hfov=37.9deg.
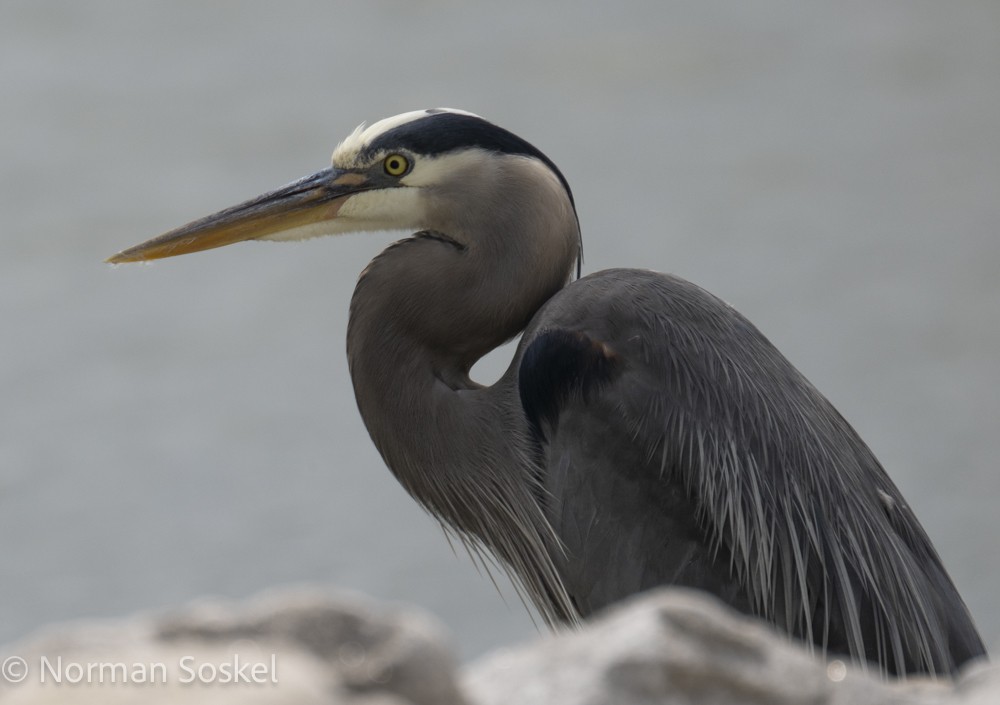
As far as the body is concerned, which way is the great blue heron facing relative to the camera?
to the viewer's left

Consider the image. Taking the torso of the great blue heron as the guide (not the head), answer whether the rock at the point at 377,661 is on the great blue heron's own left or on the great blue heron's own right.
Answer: on the great blue heron's own left

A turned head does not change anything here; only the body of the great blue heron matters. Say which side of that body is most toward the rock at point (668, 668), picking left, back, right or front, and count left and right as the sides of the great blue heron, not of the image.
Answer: left
